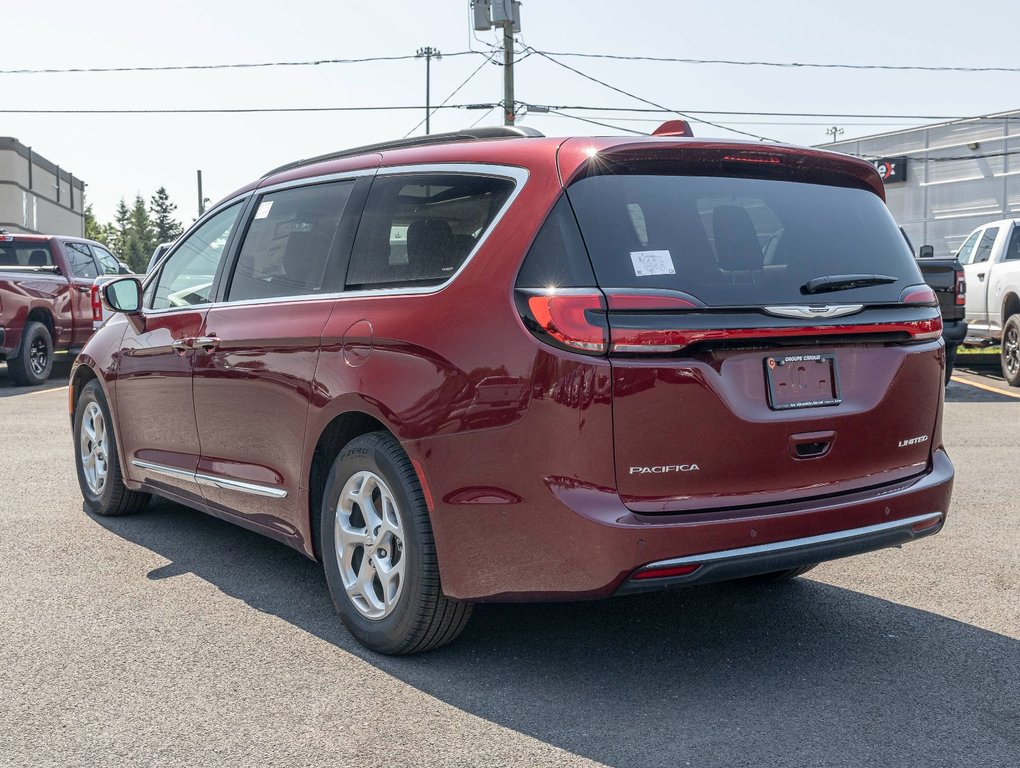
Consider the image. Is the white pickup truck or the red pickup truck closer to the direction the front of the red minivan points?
the red pickup truck

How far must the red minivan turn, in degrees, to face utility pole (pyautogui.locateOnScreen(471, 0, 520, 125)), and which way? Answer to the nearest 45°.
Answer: approximately 45° to its right

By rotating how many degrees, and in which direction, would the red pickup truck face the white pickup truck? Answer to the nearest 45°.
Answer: approximately 90° to its right

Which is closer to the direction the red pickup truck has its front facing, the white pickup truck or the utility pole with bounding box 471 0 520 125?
the utility pole

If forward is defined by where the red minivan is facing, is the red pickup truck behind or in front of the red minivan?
in front

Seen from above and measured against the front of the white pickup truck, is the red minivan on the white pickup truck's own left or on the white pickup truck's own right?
on the white pickup truck's own left

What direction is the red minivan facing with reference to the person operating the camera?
facing away from the viewer and to the left of the viewer

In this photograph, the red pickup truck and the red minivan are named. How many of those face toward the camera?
0

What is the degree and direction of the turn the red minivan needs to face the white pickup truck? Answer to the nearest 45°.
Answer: approximately 90° to its right

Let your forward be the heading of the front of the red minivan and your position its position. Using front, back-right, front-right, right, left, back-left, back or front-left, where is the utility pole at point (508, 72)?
front-right
